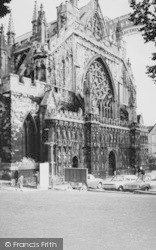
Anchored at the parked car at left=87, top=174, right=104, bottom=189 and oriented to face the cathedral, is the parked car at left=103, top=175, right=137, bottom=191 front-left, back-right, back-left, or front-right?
back-right

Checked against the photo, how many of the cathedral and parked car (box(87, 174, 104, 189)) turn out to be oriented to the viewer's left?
0

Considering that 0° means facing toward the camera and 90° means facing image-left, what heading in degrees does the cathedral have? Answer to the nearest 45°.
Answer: approximately 315°
